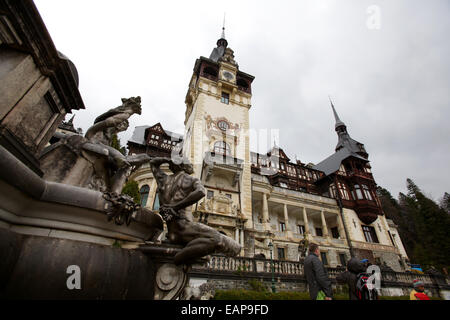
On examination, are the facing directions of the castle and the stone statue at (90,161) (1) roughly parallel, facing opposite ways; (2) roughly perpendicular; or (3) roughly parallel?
roughly perpendicular

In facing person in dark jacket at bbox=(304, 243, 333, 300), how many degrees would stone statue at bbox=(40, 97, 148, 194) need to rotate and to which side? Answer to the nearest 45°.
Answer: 0° — it already faces them

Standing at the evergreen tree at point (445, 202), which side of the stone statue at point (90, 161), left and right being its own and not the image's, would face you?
front

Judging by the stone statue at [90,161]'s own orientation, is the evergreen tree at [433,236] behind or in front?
in front

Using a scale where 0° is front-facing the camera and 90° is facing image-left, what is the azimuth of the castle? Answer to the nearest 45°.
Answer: approximately 315°

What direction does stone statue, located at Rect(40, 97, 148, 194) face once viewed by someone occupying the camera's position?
facing to the right of the viewer

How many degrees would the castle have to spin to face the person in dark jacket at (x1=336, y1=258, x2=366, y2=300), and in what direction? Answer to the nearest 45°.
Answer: approximately 45° to its right

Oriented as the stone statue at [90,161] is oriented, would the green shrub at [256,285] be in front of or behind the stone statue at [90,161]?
in front

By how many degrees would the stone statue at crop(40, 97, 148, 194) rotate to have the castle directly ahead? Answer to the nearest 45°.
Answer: approximately 45° to its left

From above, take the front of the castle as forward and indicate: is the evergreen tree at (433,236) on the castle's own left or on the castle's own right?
on the castle's own left
